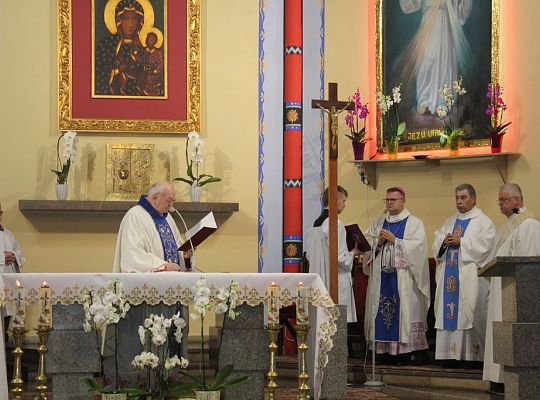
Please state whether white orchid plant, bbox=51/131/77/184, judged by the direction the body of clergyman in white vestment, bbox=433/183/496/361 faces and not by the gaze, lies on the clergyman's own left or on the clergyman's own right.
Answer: on the clergyman's own right

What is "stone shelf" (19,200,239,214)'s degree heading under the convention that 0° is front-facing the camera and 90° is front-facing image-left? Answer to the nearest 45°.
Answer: approximately 0°

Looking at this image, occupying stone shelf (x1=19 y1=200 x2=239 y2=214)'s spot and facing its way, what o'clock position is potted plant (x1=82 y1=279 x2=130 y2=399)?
The potted plant is roughly at 12 o'clock from the stone shelf.

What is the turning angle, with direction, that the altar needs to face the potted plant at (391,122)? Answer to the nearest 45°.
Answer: approximately 135° to its left

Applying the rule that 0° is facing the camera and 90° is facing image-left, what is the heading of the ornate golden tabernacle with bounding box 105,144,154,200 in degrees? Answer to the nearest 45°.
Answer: approximately 0°

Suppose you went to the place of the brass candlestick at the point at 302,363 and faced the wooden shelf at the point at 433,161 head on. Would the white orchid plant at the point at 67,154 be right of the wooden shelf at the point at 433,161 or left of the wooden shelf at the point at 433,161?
left

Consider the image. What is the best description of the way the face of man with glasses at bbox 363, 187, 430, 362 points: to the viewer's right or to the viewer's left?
to the viewer's left
